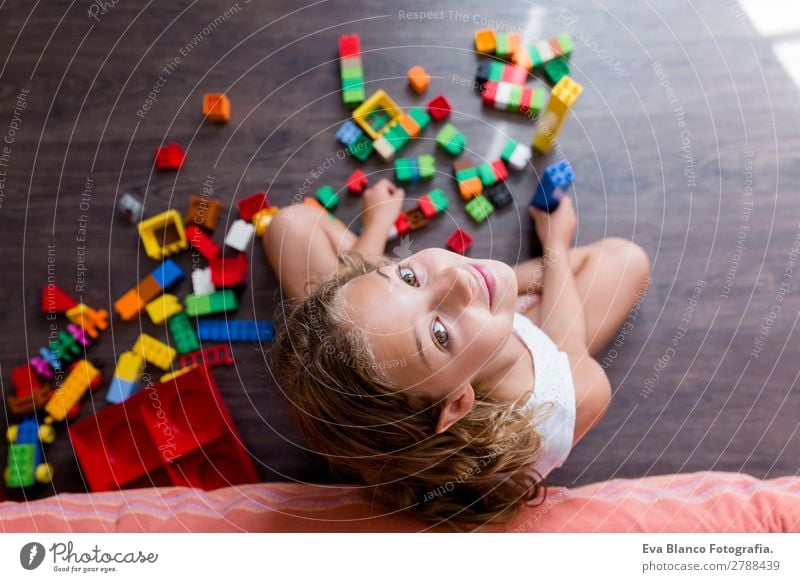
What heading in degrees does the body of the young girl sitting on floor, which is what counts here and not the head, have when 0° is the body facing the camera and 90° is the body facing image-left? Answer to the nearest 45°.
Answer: approximately 180°
